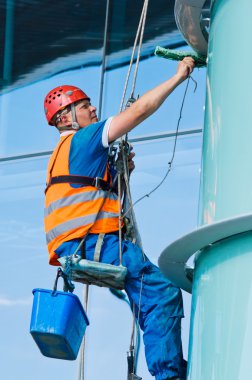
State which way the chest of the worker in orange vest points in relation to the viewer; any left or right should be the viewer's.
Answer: facing to the right of the viewer

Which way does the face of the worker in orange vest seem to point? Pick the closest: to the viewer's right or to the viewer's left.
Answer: to the viewer's right
